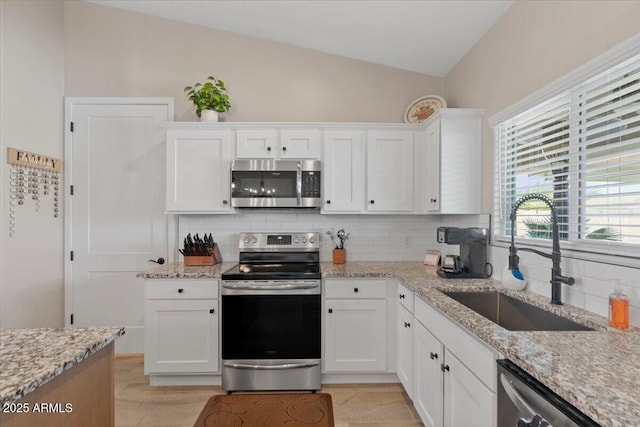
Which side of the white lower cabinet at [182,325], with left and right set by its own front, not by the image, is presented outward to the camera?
front

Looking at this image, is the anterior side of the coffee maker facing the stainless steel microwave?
yes

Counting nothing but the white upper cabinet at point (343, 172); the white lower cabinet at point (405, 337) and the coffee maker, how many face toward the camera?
1

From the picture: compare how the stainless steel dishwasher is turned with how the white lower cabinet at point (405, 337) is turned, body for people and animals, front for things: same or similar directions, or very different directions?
same or similar directions

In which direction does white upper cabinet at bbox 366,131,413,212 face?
toward the camera

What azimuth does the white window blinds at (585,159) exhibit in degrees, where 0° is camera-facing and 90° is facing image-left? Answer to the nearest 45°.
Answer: approximately 45°

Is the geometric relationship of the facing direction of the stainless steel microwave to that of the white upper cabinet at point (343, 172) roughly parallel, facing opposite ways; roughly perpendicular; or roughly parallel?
roughly parallel

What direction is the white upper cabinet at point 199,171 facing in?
toward the camera

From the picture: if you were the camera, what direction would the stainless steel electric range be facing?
facing the viewer
